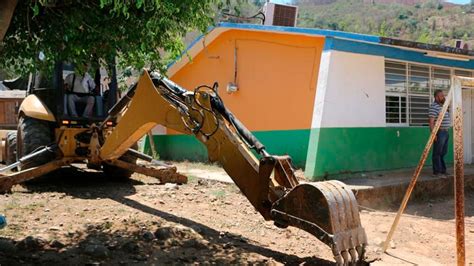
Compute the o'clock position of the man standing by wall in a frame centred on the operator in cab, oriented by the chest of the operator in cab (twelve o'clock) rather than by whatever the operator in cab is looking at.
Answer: The man standing by wall is roughly at 9 o'clock from the operator in cab.

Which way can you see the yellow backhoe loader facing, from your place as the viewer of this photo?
facing away from the viewer and to the left of the viewer

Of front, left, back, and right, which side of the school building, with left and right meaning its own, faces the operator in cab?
right

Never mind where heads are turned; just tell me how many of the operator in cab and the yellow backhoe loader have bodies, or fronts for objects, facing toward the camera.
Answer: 1

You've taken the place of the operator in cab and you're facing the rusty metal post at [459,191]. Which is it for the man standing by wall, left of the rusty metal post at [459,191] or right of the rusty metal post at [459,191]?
left

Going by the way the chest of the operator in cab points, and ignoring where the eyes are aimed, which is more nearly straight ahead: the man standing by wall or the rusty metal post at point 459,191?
the rusty metal post
